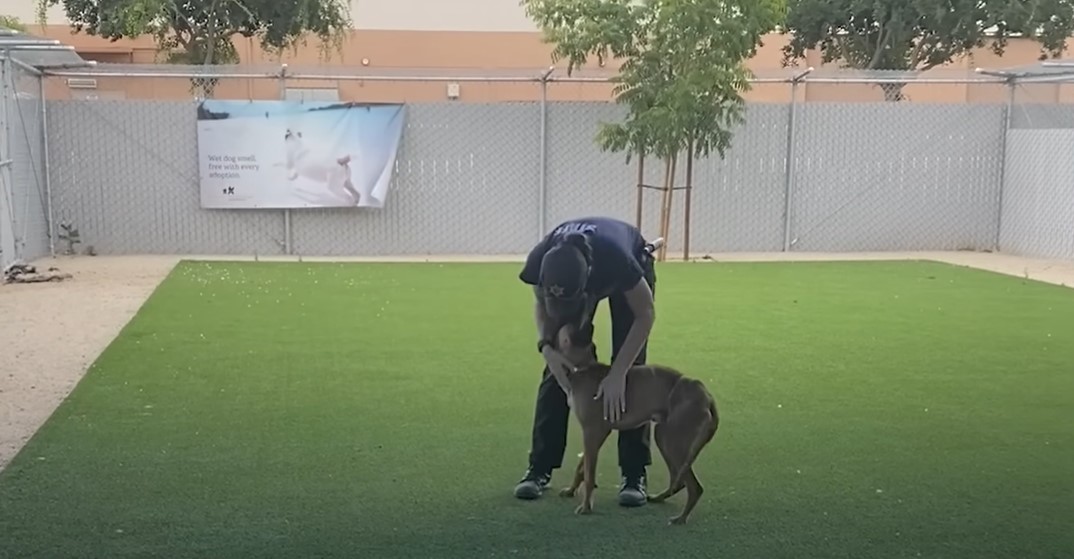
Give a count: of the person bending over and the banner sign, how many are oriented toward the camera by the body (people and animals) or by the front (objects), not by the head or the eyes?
2

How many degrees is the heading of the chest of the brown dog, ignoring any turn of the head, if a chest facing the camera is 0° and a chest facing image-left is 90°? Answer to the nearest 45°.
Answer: approximately 90°

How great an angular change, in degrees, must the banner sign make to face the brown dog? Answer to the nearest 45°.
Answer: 0° — it already faces it

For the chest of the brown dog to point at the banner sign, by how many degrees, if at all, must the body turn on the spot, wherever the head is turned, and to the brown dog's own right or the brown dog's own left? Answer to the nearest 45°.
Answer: approximately 45° to the brown dog's own right

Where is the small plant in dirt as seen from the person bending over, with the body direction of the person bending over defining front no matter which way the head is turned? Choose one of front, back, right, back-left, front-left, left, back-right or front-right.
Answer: back-right

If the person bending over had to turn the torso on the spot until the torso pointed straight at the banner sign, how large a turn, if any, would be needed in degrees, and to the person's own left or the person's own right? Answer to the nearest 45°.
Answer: approximately 180°

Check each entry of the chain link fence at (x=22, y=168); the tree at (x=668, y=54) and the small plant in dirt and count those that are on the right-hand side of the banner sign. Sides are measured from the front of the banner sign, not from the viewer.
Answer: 2
